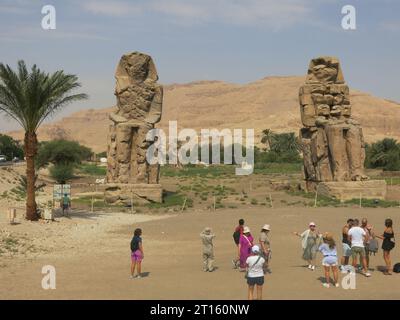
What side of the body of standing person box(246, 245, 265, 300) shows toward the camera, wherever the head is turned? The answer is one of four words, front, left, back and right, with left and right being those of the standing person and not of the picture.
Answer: back

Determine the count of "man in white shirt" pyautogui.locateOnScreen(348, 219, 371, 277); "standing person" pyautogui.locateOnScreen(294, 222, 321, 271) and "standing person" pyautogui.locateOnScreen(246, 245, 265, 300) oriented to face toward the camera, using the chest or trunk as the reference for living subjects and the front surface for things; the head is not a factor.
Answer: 1

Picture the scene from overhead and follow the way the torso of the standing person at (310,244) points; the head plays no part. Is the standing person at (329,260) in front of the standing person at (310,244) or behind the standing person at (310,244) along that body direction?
in front

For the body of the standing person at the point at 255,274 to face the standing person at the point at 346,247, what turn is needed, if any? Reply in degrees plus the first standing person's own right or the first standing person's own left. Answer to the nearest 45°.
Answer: approximately 45° to the first standing person's own right
